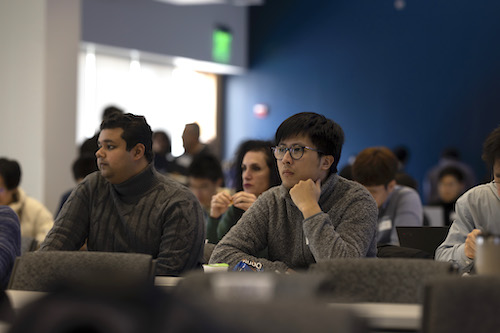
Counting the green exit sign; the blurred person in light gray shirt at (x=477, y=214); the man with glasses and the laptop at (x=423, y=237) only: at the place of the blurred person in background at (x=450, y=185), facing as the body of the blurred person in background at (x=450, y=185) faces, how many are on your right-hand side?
1

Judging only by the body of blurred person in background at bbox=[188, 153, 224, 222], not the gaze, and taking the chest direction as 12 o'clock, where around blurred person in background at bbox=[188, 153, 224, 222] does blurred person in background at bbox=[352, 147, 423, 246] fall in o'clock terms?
blurred person in background at bbox=[352, 147, 423, 246] is roughly at 9 o'clock from blurred person in background at bbox=[188, 153, 224, 222].

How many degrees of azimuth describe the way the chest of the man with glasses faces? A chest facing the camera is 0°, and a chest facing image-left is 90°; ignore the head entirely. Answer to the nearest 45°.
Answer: approximately 45°

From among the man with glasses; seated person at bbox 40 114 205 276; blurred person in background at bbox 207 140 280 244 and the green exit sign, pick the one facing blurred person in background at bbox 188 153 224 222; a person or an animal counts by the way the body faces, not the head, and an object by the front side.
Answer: the green exit sign

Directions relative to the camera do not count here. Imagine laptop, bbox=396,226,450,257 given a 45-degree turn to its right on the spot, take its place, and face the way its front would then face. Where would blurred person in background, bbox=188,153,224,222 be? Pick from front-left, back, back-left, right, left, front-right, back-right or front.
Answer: left

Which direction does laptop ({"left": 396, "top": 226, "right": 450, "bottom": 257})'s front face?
away from the camera

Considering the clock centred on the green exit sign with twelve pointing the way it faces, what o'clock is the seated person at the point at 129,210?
The seated person is roughly at 12 o'clock from the green exit sign.

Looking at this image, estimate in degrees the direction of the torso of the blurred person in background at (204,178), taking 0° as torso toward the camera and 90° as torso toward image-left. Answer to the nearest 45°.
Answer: approximately 45°

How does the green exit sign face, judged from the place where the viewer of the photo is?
facing the viewer

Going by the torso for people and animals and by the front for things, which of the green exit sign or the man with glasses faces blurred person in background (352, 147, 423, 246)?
the green exit sign

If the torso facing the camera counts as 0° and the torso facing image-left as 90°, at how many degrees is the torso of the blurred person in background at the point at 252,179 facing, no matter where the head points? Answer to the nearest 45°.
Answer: approximately 45°

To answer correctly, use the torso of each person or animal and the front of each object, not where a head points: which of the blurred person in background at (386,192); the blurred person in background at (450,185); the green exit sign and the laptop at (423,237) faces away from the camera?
the laptop

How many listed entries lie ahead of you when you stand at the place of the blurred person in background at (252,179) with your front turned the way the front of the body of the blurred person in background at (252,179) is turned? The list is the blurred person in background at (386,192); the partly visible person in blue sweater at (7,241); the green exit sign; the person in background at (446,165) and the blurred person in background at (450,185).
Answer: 1

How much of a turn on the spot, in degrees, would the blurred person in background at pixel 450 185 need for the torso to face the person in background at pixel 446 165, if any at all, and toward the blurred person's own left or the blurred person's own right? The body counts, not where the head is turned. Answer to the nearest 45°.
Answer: approximately 135° to the blurred person's own right
